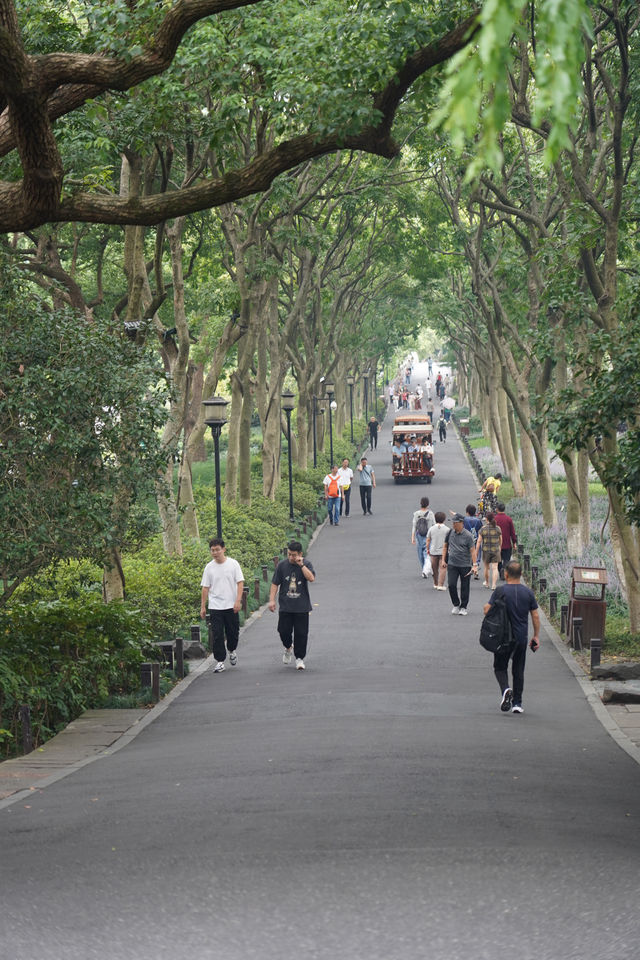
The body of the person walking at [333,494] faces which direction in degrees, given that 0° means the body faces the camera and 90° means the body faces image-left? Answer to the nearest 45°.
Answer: approximately 0°

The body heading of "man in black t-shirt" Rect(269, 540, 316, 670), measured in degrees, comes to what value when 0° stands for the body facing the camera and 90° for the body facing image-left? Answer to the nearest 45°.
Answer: approximately 0°

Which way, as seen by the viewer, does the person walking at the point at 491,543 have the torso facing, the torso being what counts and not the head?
away from the camera

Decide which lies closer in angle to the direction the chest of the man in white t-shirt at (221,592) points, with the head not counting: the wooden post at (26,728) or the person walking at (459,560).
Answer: the wooden post

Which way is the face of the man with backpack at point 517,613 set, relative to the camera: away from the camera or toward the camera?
away from the camera
